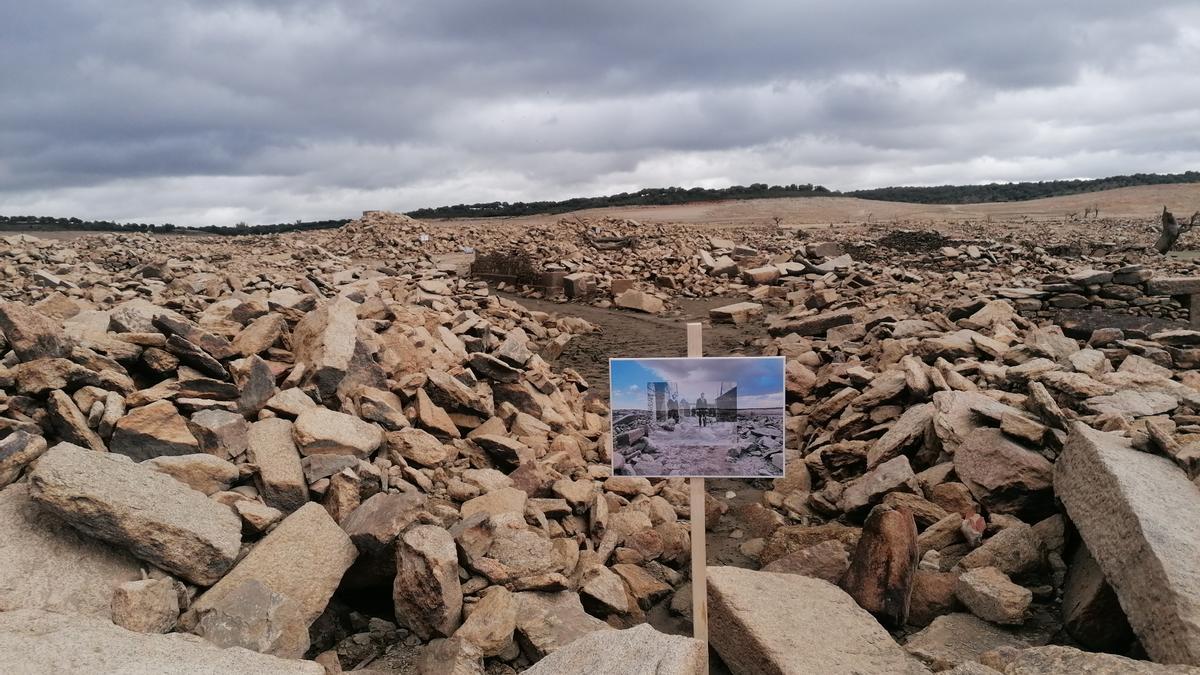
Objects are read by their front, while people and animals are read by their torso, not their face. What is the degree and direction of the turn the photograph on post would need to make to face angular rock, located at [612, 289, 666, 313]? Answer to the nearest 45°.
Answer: approximately 180°

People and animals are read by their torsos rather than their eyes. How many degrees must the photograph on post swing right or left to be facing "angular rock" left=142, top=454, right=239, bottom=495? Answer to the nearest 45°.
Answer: approximately 90° to its right

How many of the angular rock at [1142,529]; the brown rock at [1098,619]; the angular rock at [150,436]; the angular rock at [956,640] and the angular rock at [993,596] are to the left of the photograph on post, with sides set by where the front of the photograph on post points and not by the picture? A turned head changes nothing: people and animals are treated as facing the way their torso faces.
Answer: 4

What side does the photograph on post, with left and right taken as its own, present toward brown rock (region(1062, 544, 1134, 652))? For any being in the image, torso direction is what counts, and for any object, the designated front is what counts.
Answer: left

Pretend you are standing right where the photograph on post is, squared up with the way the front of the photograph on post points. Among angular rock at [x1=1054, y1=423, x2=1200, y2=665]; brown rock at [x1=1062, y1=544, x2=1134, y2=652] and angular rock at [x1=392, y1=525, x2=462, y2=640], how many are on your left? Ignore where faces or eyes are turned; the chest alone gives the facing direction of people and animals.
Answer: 2

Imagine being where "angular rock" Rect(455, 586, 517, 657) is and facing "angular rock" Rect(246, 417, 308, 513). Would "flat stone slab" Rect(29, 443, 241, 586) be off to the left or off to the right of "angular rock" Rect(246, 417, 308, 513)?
left

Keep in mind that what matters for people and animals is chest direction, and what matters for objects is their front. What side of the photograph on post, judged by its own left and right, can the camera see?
front

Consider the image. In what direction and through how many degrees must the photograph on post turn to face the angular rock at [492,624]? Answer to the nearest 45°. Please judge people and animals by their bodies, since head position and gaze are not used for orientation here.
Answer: approximately 90° to its right

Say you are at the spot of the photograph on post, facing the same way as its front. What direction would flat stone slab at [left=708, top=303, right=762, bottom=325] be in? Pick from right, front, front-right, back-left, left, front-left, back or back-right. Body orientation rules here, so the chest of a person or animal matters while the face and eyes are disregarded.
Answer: back

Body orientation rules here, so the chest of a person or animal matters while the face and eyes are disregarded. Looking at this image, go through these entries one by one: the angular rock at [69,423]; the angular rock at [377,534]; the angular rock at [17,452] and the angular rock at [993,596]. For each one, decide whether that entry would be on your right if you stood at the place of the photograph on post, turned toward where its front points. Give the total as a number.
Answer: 3

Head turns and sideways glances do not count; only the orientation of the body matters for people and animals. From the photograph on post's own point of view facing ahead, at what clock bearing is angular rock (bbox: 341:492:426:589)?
The angular rock is roughly at 3 o'clock from the photograph on post.

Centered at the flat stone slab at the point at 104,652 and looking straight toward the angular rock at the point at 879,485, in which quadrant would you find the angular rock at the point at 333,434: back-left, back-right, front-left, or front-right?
front-left

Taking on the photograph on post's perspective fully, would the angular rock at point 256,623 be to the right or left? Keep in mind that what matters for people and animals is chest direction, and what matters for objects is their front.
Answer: on its right

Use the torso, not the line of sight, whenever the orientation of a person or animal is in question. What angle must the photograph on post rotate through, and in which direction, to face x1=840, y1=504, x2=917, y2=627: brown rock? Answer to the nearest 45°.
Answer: approximately 90° to its left

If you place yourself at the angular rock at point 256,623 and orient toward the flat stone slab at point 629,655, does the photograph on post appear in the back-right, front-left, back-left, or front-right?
front-left

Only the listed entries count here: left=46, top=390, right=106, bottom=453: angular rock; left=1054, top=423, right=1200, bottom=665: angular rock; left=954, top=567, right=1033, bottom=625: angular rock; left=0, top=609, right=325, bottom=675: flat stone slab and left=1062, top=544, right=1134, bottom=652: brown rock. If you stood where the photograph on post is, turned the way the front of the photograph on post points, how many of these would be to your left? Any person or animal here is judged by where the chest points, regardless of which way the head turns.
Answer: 3
